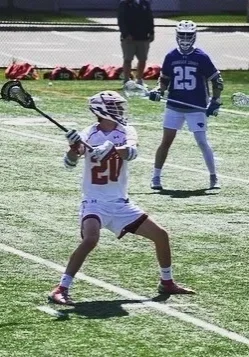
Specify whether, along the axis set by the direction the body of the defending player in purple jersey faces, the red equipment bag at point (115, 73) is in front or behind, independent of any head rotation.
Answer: behind

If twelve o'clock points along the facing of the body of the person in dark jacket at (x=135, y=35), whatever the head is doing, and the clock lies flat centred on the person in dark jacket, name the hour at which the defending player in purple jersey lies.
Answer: The defending player in purple jersey is roughly at 12 o'clock from the person in dark jacket.
